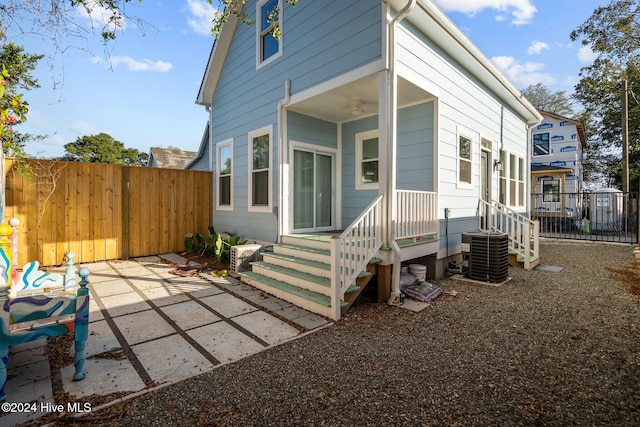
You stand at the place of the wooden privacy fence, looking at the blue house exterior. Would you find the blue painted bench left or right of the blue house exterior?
right

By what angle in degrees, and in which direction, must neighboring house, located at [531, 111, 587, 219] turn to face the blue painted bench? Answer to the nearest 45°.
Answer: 0° — it already faces it

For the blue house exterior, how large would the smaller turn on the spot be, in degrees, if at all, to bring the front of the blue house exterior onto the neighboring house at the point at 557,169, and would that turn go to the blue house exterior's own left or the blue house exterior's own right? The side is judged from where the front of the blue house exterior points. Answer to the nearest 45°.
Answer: approximately 180°

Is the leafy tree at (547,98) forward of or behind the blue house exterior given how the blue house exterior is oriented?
behind

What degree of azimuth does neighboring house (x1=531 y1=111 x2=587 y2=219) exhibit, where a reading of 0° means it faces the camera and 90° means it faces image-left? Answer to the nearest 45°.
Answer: approximately 0°

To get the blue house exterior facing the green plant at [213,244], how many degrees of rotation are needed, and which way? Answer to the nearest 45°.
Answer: approximately 45° to its right

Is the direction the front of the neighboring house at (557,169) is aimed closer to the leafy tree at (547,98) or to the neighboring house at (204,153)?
the neighboring house

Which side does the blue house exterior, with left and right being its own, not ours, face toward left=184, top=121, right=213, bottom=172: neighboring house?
right
